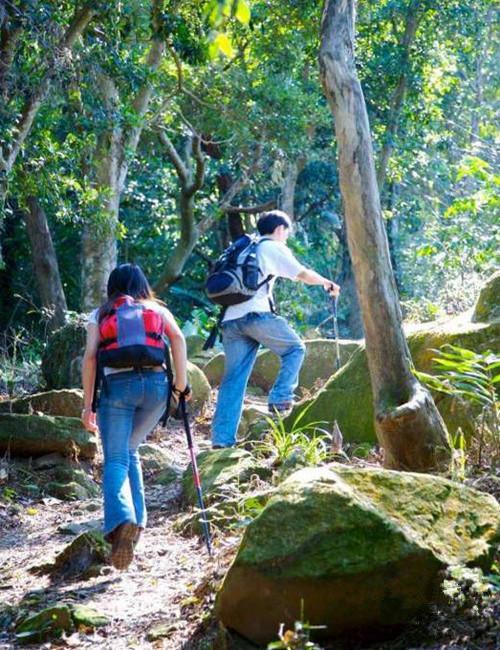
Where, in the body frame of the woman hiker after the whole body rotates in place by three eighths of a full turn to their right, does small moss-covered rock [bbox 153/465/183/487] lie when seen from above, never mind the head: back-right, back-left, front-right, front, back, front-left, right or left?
back-left

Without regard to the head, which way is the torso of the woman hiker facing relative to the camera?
away from the camera

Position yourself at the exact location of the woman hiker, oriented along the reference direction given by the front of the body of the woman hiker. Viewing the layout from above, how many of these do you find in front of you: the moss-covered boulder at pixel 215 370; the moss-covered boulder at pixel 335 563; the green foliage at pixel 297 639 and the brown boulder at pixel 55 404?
2

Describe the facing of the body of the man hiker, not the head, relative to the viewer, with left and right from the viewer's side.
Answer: facing away from the viewer and to the right of the viewer

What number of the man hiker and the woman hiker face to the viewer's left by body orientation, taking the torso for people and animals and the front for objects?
0

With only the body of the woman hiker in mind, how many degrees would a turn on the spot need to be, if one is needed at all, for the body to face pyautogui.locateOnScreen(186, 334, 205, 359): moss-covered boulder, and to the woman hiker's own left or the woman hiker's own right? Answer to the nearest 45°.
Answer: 0° — they already face it

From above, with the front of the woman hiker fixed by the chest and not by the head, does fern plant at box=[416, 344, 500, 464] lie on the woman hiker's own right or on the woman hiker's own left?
on the woman hiker's own right

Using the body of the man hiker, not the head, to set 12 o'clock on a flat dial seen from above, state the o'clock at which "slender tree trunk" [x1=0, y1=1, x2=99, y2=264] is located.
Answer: The slender tree trunk is roughly at 9 o'clock from the man hiker.

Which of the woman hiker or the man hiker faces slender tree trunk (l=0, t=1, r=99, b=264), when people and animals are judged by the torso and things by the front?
the woman hiker

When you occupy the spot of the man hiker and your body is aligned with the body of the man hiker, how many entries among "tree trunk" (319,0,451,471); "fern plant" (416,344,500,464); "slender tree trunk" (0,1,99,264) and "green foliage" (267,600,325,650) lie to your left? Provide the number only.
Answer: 1
